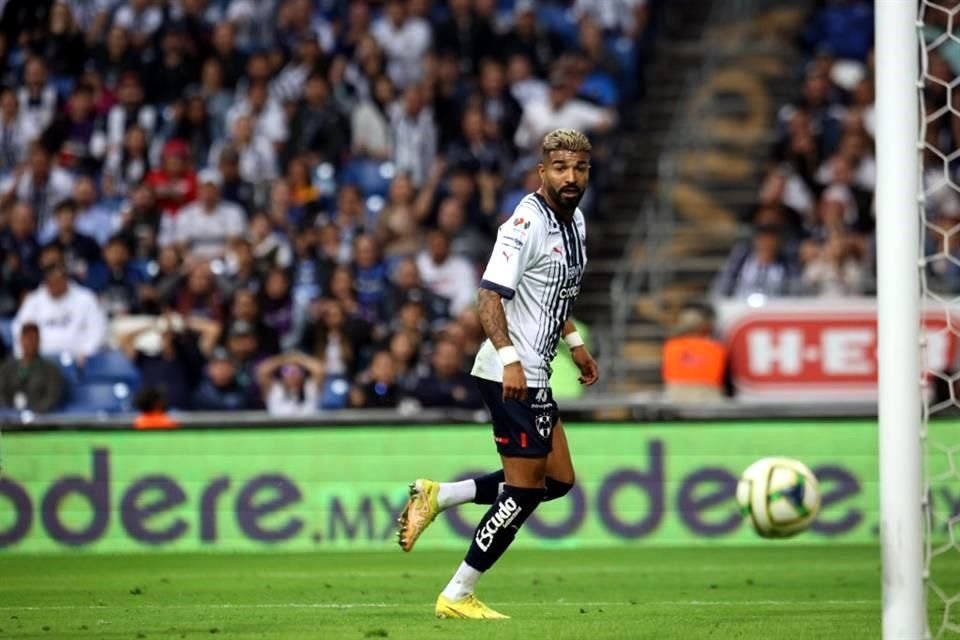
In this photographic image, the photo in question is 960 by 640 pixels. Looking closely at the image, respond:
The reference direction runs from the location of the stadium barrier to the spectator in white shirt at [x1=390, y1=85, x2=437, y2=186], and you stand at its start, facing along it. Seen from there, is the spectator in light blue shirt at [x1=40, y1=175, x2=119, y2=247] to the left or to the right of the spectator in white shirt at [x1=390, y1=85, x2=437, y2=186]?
left

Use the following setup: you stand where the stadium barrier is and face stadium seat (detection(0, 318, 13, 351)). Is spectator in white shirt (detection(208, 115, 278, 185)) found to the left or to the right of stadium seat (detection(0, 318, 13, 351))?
right

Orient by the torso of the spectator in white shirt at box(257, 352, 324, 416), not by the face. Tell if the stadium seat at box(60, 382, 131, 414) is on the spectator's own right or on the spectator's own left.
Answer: on the spectator's own right

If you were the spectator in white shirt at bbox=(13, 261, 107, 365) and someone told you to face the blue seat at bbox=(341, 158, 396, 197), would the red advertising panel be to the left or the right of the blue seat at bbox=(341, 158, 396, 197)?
right

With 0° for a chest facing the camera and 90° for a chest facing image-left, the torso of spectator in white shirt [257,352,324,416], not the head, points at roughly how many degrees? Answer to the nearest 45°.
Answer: approximately 0°

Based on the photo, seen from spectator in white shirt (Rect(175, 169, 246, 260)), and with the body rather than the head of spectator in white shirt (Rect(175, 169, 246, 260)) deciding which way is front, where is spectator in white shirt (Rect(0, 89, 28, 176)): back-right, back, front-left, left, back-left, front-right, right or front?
back-right

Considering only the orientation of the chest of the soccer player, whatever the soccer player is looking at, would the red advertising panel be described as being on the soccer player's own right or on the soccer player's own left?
on the soccer player's own left

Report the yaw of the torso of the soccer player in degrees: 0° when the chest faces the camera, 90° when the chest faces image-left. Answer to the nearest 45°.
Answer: approximately 315°

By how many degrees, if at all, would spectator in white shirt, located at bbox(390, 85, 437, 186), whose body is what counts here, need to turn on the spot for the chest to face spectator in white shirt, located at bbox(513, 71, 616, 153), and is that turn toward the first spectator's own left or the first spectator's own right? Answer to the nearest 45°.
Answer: approximately 90° to the first spectator's own left
